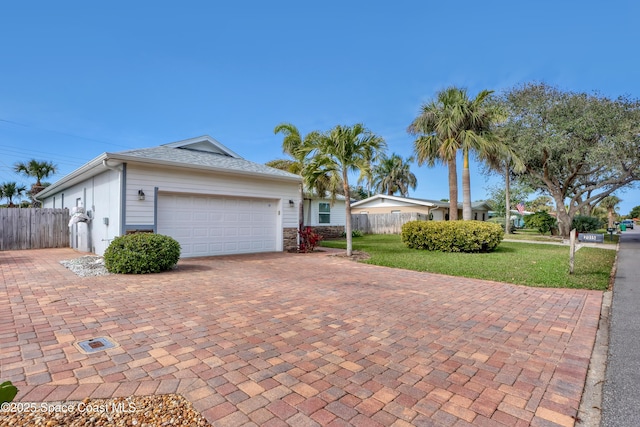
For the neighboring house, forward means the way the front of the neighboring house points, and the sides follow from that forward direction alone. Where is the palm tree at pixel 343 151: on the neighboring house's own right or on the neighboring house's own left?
on the neighboring house's own right

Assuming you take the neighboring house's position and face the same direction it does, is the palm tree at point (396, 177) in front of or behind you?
behind

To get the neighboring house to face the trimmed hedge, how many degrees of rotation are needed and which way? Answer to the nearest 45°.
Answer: approximately 45° to its right

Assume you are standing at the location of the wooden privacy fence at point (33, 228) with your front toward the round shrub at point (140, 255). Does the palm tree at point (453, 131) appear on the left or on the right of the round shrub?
left

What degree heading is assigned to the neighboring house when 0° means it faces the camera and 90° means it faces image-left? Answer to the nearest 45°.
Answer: approximately 315°

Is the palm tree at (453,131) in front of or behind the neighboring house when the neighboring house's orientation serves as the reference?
in front

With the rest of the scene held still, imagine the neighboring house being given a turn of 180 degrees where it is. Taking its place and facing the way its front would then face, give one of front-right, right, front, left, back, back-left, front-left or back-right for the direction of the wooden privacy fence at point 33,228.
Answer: left

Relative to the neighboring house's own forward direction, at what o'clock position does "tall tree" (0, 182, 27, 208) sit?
The tall tree is roughly at 4 o'clock from the neighboring house.

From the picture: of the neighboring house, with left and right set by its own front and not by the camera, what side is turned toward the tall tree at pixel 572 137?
front
